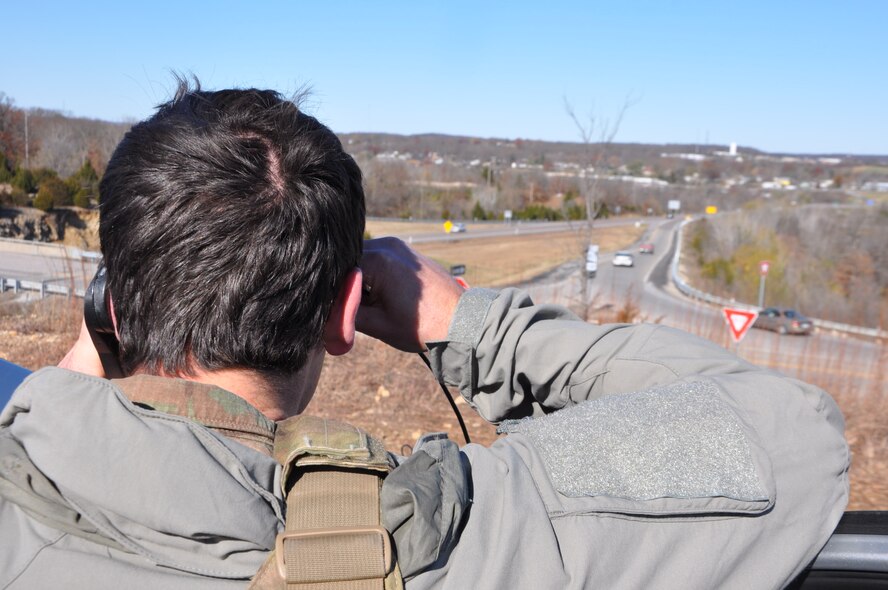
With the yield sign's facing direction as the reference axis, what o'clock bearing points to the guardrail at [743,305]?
The guardrail is roughly at 6 o'clock from the yield sign.

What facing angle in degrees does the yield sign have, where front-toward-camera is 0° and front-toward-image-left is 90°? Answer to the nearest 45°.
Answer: approximately 0°

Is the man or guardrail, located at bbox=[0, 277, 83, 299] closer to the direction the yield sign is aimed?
the man

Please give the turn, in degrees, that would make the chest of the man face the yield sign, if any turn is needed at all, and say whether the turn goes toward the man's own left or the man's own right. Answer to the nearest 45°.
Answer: approximately 45° to the man's own right

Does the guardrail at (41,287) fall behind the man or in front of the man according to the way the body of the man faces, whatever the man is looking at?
in front

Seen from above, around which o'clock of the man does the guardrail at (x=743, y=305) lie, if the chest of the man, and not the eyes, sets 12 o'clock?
The guardrail is roughly at 1 o'clock from the man.

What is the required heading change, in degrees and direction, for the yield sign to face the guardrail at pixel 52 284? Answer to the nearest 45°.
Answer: approximately 45° to its right

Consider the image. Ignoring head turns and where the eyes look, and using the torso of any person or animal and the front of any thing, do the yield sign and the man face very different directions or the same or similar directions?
very different directions

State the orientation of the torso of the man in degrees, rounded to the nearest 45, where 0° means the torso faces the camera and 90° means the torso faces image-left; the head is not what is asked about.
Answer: approximately 180°

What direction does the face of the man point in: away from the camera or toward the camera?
away from the camera

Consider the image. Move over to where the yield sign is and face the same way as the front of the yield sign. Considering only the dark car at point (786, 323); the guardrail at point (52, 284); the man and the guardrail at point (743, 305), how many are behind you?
2

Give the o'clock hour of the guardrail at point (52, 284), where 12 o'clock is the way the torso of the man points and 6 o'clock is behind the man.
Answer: The guardrail is roughly at 11 o'clock from the man.

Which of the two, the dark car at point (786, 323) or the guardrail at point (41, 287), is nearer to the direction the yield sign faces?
the guardrail

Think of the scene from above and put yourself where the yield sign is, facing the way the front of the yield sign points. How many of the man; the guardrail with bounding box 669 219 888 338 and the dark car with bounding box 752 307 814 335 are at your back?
2

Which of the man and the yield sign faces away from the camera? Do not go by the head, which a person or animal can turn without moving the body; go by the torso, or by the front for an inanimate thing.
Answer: the man

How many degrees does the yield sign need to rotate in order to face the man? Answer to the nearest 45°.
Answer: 0° — it already faces them

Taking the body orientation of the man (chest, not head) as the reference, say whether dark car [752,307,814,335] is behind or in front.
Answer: in front

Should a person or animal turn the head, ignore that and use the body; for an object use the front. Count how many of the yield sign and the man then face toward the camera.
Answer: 1
